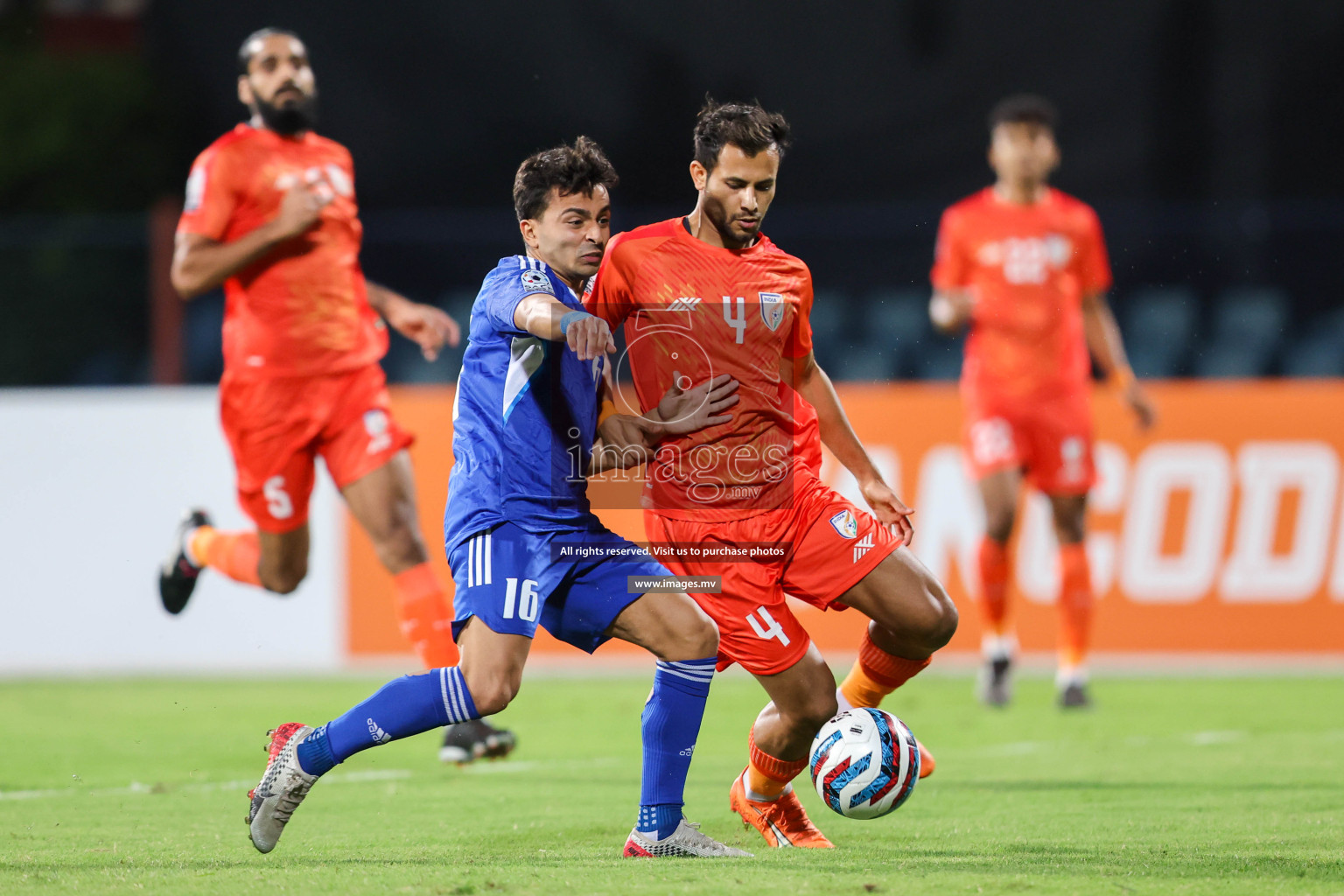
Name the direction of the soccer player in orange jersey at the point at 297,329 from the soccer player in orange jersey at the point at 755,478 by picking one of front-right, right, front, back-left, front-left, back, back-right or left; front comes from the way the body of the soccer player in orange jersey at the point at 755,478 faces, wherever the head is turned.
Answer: back

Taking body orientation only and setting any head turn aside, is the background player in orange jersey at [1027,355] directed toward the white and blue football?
yes

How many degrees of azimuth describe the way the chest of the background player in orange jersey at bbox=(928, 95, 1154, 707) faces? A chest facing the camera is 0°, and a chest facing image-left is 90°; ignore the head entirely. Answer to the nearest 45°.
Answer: approximately 0°

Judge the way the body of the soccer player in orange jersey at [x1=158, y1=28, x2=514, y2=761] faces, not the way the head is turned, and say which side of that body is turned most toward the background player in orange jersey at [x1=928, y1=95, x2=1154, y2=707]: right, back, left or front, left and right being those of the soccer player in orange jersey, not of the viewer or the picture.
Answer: left

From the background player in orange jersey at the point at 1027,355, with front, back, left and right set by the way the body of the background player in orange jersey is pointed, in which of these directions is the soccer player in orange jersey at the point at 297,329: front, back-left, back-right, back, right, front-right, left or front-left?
front-right

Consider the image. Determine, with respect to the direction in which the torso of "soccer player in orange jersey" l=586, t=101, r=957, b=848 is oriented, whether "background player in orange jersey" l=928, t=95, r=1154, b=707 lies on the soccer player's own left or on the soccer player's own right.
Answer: on the soccer player's own left

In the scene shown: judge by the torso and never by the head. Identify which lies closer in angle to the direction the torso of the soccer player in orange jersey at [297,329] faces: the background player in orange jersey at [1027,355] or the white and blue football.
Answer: the white and blue football
